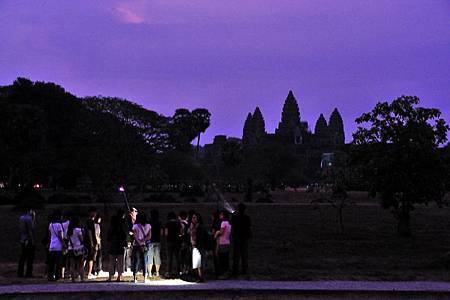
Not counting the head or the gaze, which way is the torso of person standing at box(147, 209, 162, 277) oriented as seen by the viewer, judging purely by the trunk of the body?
away from the camera

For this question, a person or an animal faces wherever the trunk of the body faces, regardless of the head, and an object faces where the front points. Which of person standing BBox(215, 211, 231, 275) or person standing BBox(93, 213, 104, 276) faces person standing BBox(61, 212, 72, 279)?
person standing BBox(215, 211, 231, 275)

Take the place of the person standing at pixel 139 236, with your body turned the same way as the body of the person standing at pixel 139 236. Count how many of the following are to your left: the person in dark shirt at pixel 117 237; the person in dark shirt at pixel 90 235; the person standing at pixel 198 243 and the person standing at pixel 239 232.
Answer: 2

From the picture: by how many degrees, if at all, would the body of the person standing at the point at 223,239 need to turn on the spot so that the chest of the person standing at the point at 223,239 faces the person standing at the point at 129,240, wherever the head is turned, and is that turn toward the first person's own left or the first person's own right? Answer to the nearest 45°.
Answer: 0° — they already face them

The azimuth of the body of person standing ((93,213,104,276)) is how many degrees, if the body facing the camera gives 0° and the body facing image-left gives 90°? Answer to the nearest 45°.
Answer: approximately 270°

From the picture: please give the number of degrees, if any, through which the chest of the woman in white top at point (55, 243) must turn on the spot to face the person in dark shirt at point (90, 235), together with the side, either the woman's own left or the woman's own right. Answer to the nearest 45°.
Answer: approximately 45° to the woman's own right

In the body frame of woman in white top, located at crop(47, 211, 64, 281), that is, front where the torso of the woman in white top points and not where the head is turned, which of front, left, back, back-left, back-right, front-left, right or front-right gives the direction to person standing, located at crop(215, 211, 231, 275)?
front-right
